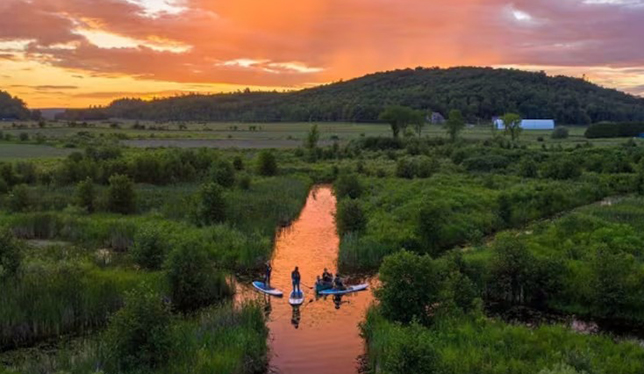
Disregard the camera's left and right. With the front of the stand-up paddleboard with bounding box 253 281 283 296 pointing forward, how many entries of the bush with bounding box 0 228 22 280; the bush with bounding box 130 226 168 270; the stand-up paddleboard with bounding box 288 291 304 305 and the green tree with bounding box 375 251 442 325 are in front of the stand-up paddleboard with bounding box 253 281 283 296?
2

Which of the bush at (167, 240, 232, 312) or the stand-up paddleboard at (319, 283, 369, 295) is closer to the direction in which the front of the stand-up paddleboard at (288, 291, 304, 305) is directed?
the bush
